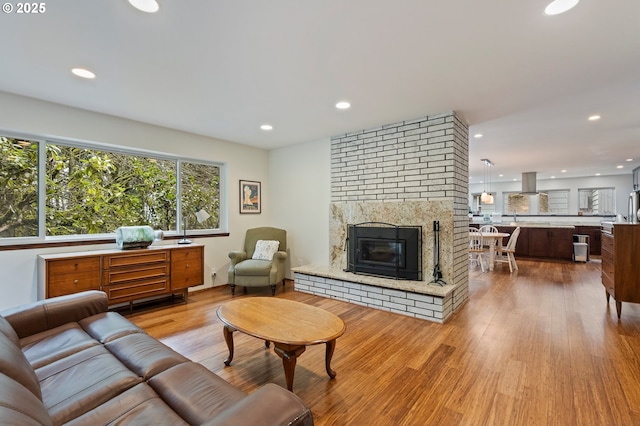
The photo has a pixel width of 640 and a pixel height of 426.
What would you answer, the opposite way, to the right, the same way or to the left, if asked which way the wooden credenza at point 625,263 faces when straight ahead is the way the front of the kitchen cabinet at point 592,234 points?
to the right

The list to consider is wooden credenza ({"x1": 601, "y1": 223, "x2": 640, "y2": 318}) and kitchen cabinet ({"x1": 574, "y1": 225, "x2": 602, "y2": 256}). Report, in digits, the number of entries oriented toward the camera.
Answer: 1

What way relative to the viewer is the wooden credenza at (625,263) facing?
to the viewer's left

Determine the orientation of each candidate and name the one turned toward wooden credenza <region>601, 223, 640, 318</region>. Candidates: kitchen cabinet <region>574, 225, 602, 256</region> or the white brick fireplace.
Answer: the kitchen cabinet

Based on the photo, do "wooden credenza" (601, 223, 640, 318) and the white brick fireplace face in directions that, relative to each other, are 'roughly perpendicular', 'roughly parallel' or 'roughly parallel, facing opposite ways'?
roughly perpendicular

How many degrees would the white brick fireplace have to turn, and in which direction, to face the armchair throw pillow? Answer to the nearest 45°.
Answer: approximately 45° to its right

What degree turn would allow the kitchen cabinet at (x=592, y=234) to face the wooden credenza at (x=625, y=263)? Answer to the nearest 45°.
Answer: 0° — it already faces it

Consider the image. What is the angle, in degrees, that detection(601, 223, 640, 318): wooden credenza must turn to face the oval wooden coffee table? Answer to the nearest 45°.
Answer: approximately 45° to its left

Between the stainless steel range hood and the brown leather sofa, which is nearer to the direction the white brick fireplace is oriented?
the brown leather sofa

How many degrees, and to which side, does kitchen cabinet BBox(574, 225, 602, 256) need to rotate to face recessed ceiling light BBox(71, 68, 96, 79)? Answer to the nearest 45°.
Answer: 0° — it already faces it

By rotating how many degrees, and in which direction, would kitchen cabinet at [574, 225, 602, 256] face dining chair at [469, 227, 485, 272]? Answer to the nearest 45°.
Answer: approximately 45° to its right

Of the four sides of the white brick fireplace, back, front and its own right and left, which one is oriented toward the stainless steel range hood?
back

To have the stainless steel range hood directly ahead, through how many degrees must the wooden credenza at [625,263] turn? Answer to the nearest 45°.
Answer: approximately 90° to its right

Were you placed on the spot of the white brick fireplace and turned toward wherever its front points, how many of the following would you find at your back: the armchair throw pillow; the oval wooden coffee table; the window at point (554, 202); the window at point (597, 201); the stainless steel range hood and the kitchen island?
4
